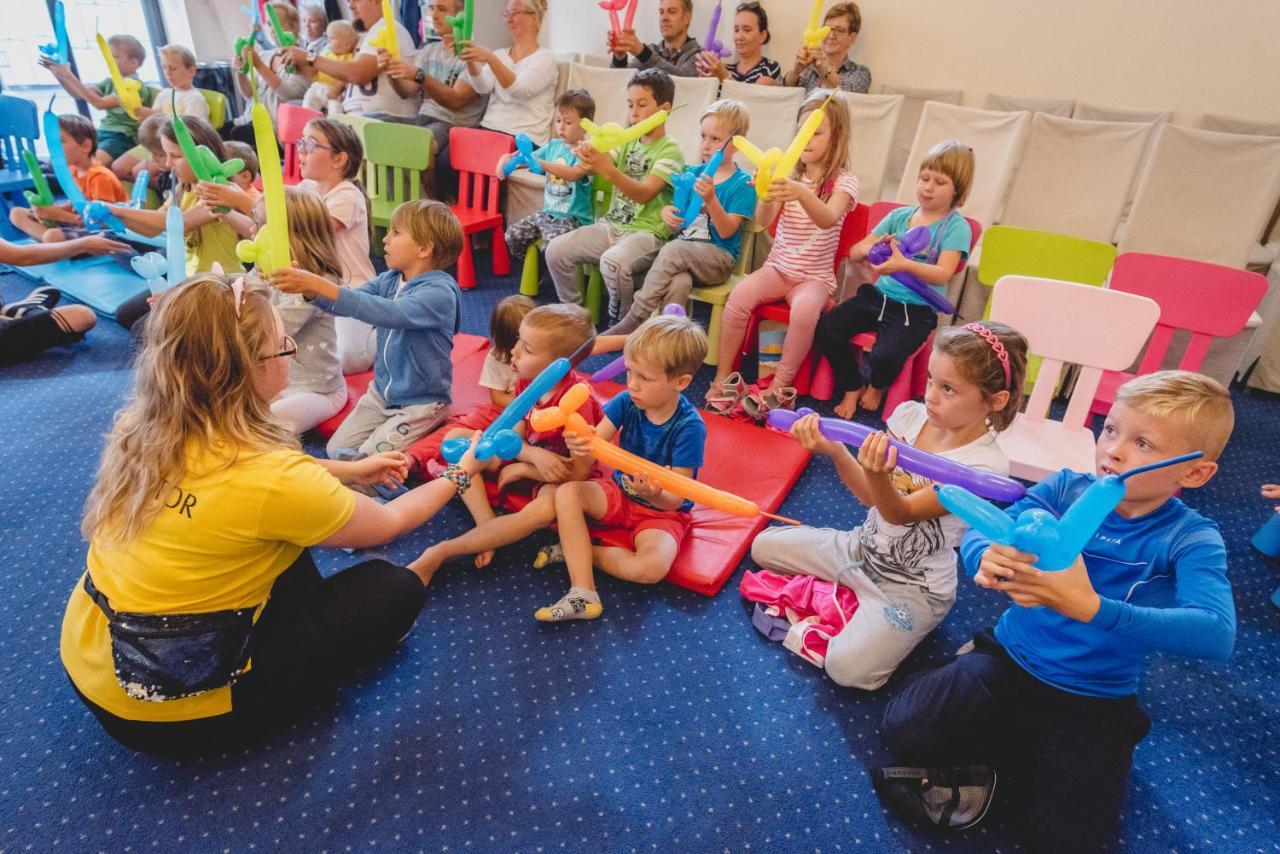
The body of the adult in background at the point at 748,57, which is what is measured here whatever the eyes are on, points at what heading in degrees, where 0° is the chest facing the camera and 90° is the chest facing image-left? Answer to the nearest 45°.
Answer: approximately 45°

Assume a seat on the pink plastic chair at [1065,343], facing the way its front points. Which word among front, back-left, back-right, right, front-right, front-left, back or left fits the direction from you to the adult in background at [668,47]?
right

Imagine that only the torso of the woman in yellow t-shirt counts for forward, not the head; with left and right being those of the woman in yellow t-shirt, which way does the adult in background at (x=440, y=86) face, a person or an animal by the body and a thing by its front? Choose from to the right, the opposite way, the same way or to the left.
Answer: the opposite way

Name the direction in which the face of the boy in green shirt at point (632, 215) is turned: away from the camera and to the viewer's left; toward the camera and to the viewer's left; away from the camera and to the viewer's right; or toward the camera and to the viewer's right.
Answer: toward the camera and to the viewer's left

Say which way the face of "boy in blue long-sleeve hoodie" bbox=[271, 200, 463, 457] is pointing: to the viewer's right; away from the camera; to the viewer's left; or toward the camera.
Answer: to the viewer's left

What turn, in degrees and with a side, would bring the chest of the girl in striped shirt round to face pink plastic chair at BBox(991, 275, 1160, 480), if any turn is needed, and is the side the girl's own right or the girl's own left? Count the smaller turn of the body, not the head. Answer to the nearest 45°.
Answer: approximately 90° to the girl's own left

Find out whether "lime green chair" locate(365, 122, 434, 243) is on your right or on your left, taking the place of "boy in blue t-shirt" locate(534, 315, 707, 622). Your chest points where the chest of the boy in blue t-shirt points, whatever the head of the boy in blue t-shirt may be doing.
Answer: on your right

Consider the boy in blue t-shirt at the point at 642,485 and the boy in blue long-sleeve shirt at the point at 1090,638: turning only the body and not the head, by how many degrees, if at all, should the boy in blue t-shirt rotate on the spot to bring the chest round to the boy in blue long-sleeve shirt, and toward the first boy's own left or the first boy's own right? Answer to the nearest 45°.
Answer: approximately 90° to the first boy's own left

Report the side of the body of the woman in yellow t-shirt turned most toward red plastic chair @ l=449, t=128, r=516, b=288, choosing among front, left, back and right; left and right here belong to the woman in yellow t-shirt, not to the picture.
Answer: front

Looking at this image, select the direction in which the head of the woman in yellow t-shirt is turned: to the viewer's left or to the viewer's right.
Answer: to the viewer's right

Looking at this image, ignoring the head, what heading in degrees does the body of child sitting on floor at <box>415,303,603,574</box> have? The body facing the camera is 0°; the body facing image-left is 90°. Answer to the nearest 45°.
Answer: approximately 45°

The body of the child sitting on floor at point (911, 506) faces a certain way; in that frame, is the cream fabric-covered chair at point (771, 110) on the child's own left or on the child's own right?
on the child's own right

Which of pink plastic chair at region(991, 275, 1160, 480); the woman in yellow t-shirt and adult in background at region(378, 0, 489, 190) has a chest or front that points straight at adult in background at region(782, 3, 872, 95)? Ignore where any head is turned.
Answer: the woman in yellow t-shirt
